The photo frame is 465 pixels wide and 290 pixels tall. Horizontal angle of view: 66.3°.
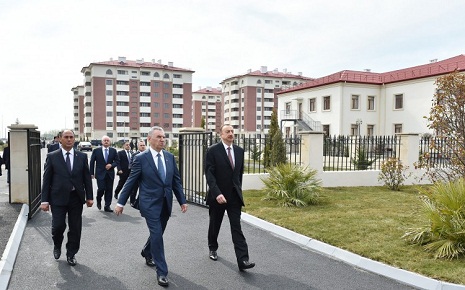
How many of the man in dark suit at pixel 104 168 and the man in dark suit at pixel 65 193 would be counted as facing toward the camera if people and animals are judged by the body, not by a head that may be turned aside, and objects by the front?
2

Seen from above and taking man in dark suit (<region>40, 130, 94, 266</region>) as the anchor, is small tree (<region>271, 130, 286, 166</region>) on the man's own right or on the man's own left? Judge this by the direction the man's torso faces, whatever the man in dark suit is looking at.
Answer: on the man's own left

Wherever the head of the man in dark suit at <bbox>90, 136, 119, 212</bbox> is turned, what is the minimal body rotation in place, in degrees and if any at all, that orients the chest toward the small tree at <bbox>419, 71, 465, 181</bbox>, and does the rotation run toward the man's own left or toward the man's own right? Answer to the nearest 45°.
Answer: approximately 90° to the man's own left

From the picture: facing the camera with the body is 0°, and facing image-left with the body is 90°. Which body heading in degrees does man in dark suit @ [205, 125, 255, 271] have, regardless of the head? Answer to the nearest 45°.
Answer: approximately 315°

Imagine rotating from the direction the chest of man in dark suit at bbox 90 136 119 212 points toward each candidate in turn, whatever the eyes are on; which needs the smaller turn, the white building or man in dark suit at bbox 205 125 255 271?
the man in dark suit

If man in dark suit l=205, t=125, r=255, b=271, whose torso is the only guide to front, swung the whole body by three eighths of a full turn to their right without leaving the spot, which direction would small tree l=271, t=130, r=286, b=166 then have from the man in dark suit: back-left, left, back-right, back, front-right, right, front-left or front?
right
